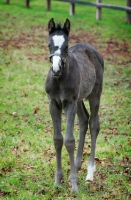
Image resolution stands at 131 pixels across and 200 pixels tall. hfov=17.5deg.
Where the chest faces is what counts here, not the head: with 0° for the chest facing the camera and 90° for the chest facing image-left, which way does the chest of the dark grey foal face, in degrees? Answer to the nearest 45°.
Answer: approximately 45°
